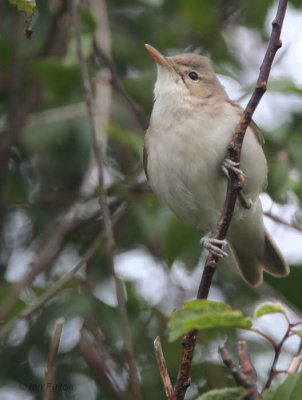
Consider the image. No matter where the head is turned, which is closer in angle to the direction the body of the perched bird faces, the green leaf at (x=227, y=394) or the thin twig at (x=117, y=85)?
the green leaf

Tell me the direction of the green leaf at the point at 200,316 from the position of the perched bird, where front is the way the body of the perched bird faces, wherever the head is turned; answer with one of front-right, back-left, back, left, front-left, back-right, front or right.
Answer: front-left

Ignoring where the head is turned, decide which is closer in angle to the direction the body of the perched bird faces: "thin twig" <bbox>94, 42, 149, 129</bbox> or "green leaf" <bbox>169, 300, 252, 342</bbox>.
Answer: the green leaf

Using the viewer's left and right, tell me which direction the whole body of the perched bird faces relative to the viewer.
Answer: facing the viewer and to the left of the viewer

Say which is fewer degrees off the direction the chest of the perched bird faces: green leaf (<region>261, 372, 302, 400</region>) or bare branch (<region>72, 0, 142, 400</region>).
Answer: the bare branch

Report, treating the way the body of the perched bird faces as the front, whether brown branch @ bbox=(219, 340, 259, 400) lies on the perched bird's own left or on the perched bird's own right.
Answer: on the perched bird's own left
